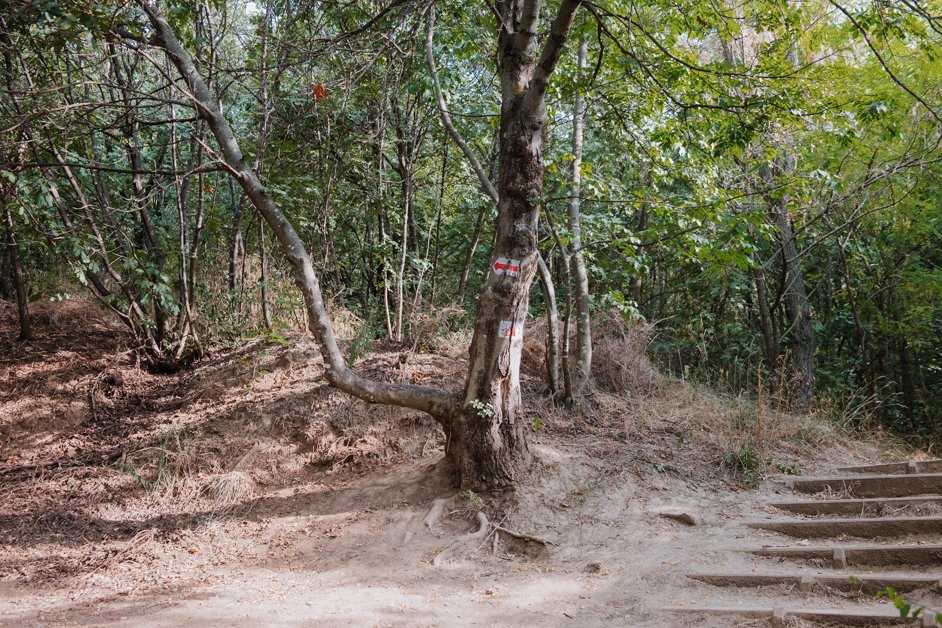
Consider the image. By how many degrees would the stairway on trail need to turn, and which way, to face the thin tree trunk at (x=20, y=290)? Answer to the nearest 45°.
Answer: approximately 90° to its right

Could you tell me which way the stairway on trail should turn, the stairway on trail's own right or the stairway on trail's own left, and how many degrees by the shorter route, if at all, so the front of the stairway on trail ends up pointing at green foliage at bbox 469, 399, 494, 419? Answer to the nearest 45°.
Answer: approximately 90° to the stairway on trail's own right

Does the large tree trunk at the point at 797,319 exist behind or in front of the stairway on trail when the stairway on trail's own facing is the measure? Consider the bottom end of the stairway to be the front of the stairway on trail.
behind

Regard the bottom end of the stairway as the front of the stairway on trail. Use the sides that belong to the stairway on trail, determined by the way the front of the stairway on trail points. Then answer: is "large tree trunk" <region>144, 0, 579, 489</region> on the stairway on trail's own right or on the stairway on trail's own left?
on the stairway on trail's own right

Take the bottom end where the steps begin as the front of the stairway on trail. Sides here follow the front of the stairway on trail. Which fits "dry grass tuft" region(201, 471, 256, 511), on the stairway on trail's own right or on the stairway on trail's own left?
on the stairway on trail's own right

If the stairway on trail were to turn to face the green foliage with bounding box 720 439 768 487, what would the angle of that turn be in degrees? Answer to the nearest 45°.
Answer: approximately 180°

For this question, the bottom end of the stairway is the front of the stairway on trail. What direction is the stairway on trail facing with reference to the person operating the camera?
facing the viewer

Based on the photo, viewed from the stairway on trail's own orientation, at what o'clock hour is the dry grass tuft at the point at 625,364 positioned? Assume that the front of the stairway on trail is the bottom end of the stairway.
The dry grass tuft is roughly at 5 o'clock from the stairway on trail.

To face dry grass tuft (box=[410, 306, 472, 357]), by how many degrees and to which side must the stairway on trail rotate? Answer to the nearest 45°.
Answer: approximately 135° to its right

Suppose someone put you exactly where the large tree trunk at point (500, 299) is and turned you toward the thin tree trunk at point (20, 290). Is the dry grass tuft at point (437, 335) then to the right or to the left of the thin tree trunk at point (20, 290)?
right

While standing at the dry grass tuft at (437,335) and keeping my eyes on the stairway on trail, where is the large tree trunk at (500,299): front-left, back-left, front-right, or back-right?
front-right
